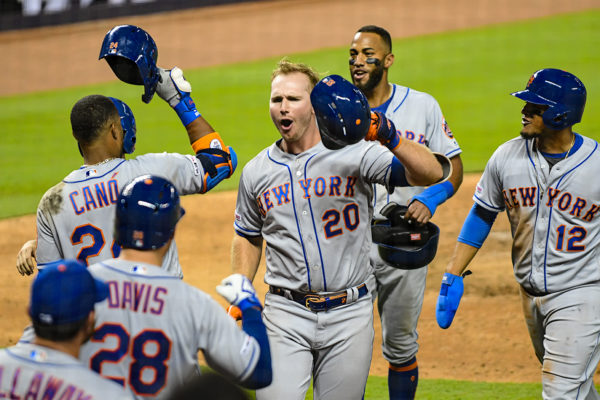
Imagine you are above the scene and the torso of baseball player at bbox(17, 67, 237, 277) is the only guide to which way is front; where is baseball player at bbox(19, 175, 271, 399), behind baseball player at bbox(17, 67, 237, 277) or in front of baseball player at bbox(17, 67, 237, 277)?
behind

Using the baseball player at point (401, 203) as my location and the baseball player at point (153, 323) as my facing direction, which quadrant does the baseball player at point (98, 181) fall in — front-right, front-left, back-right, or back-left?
front-right

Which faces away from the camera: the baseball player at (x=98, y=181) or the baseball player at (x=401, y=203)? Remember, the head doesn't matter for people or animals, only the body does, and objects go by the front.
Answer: the baseball player at (x=98, y=181)

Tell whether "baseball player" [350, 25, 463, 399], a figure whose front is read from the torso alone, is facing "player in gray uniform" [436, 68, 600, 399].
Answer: no

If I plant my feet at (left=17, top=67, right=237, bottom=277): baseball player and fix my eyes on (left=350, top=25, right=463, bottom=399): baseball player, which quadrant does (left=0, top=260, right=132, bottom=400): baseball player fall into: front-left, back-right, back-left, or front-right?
back-right

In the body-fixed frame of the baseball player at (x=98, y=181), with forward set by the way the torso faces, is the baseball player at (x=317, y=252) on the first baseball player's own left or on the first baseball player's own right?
on the first baseball player's own right

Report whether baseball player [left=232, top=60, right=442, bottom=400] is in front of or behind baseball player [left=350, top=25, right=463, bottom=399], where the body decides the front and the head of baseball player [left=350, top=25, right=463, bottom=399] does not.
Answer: in front

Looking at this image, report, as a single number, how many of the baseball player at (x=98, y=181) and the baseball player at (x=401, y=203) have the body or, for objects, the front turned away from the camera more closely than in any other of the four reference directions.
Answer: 1

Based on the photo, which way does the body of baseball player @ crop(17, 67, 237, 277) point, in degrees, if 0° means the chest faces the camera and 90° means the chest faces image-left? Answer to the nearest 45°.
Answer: approximately 180°

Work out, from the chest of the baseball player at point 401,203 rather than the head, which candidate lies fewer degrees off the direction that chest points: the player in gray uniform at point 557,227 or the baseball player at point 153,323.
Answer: the baseball player

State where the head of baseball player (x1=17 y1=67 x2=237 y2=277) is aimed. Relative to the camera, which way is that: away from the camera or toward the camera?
away from the camera

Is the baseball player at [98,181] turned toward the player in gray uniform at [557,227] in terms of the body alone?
no

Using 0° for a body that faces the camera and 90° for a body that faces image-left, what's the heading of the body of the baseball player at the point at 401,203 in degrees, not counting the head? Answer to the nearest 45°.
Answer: approximately 45°

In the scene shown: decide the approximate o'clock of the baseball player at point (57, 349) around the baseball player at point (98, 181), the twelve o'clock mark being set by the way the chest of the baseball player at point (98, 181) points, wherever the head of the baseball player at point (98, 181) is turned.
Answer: the baseball player at point (57, 349) is roughly at 6 o'clock from the baseball player at point (98, 181).

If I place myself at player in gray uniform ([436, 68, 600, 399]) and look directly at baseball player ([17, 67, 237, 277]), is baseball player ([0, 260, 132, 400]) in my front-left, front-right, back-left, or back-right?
front-left

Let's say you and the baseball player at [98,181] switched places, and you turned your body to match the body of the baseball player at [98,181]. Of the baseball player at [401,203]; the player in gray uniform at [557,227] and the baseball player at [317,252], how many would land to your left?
0
